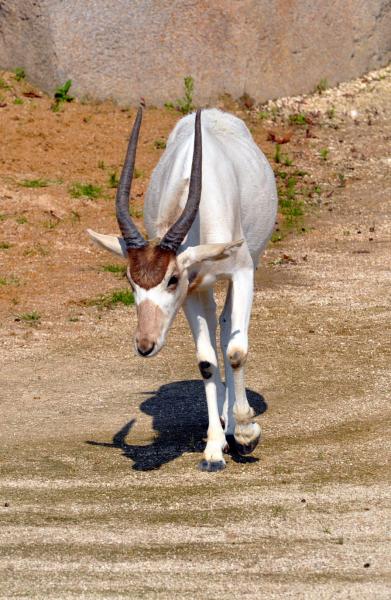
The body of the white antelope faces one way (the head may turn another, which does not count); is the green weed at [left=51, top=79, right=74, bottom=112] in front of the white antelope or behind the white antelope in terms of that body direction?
behind

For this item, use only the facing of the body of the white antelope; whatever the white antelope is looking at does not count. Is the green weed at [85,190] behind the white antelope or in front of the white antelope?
behind

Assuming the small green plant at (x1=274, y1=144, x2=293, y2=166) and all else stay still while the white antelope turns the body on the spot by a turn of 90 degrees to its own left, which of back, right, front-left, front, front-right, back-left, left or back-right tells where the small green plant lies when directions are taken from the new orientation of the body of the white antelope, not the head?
left

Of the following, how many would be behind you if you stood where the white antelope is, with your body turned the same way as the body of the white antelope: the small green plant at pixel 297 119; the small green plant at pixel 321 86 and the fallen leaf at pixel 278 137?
3

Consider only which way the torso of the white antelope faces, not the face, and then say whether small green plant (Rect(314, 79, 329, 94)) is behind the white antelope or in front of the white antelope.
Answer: behind

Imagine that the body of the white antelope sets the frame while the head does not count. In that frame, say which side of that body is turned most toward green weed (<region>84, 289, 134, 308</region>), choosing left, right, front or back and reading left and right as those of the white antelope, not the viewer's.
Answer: back

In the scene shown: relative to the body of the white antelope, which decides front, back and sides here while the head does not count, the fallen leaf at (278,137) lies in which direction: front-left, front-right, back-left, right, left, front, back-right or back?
back

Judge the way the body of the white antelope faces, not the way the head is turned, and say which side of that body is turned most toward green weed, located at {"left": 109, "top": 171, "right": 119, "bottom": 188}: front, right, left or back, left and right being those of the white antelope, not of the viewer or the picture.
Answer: back

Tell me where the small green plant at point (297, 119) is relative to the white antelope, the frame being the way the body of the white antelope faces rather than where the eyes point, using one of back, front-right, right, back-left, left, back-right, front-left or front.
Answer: back

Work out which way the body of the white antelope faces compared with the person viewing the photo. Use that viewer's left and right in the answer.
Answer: facing the viewer
